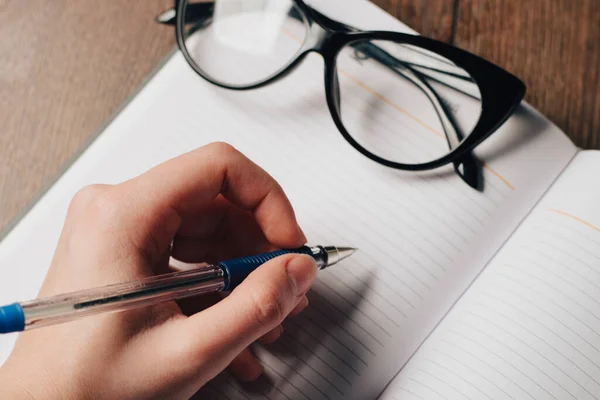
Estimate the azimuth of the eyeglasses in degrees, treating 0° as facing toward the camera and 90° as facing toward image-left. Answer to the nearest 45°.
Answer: approximately 45°
